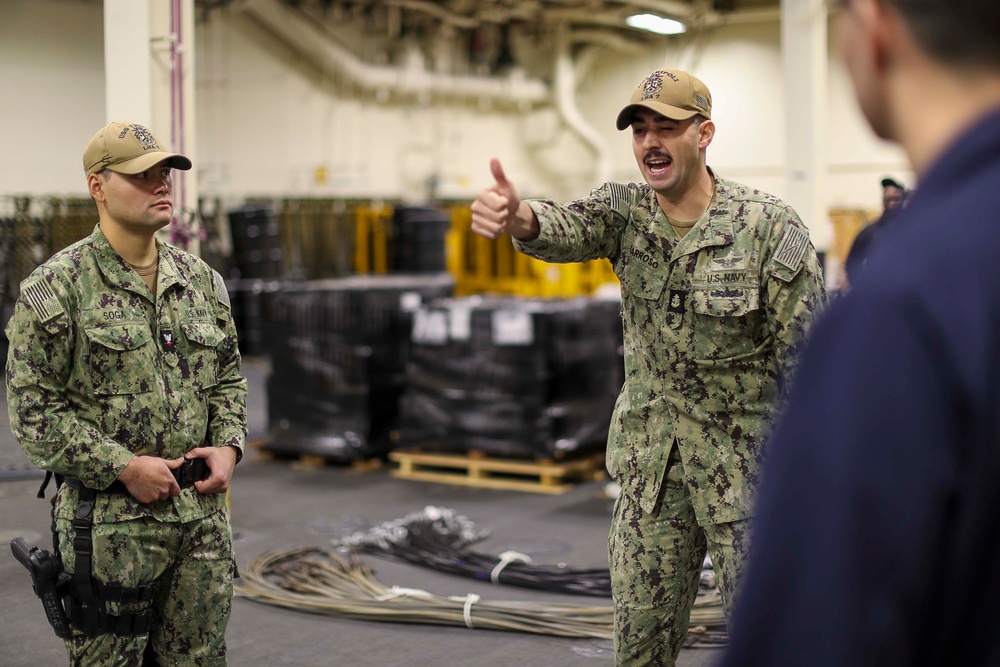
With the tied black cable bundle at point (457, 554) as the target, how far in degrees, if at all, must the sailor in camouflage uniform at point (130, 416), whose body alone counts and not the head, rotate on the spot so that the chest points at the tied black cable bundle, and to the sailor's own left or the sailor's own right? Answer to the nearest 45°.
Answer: approximately 90° to the sailor's own left

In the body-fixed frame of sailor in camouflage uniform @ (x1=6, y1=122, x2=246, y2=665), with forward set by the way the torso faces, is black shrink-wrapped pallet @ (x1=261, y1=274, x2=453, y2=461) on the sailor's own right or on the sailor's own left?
on the sailor's own left

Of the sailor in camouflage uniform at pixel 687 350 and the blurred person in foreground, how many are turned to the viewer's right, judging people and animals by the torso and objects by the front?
0

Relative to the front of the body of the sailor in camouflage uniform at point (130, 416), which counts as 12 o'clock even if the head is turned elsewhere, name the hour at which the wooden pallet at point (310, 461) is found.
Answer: The wooden pallet is roughly at 8 o'clock from the sailor in camouflage uniform.

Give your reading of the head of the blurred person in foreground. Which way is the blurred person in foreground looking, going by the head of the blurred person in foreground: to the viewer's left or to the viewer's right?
to the viewer's left

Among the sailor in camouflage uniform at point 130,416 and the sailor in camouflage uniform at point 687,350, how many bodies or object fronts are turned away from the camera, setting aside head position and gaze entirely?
0

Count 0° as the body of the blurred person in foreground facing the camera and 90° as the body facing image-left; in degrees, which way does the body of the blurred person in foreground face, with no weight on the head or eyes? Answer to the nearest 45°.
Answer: approximately 135°

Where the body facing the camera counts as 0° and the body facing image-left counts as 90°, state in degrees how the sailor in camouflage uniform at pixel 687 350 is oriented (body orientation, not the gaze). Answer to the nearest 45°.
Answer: approximately 45°

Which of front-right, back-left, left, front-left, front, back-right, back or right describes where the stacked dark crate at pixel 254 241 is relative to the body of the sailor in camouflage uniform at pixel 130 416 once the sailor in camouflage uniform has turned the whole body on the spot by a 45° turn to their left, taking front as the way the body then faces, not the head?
left

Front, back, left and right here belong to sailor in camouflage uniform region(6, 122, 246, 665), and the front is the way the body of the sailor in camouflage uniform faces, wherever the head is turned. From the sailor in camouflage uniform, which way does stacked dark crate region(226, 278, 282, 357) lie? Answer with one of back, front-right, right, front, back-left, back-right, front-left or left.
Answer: back-left

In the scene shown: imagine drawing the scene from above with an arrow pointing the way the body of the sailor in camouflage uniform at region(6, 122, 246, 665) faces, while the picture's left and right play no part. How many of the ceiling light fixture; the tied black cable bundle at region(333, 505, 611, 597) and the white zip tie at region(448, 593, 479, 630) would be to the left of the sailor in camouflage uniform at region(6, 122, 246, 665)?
3

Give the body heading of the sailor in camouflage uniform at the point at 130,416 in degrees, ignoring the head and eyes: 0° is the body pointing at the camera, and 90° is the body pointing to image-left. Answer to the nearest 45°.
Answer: approximately 315°

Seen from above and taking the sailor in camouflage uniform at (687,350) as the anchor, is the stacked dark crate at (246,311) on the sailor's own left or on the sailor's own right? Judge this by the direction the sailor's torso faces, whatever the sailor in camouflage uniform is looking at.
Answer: on the sailor's own right

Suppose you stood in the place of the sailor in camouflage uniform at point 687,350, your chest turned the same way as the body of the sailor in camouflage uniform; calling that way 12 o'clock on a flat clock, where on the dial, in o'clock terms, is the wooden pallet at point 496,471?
The wooden pallet is roughly at 4 o'clock from the sailor in camouflage uniform.

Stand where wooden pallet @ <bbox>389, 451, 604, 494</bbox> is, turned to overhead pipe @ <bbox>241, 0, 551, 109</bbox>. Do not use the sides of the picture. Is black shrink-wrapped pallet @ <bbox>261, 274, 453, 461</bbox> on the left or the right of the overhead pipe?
left
